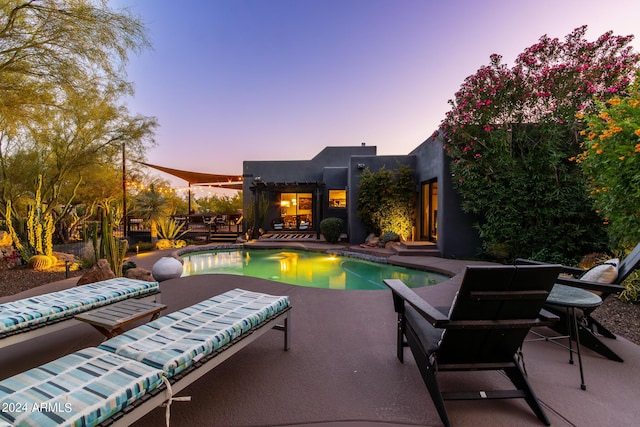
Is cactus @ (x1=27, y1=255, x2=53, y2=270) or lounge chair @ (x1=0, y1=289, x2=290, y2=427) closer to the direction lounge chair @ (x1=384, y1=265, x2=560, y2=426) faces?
the cactus

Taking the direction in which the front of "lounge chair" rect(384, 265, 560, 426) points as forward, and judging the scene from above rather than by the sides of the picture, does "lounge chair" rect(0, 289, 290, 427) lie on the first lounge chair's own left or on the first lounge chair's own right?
on the first lounge chair's own left

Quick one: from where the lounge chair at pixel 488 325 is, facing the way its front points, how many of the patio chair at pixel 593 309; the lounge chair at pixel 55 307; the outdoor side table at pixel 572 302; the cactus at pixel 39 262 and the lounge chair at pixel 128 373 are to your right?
2

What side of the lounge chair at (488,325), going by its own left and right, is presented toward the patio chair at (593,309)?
right

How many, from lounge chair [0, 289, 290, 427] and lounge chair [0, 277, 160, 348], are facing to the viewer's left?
0

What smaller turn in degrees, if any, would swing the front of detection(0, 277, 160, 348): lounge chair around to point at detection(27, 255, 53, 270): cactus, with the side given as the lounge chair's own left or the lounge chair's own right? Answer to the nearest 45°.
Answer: approximately 45° to the lounge chair's own left

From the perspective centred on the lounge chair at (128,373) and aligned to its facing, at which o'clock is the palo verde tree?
The palo verde tree is roughly at 10 o'clock from the lounge chair.

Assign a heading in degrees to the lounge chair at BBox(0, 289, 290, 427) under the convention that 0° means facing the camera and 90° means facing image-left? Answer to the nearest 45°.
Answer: approximately 225°

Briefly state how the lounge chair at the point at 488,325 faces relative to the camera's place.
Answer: facing away from the viewer and to the left of the viewer

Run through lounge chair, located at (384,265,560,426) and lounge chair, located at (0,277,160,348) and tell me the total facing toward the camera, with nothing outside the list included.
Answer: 0

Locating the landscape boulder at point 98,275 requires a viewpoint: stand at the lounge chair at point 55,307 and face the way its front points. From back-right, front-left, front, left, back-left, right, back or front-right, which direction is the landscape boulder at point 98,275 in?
front-left

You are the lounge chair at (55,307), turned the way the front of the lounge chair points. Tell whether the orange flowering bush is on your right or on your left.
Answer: on your right

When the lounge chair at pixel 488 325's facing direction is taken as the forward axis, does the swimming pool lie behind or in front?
in front

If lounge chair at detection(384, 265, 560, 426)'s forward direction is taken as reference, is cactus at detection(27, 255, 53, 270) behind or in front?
in front

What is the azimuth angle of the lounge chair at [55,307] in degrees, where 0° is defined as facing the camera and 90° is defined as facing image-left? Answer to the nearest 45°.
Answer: approximately 225°
